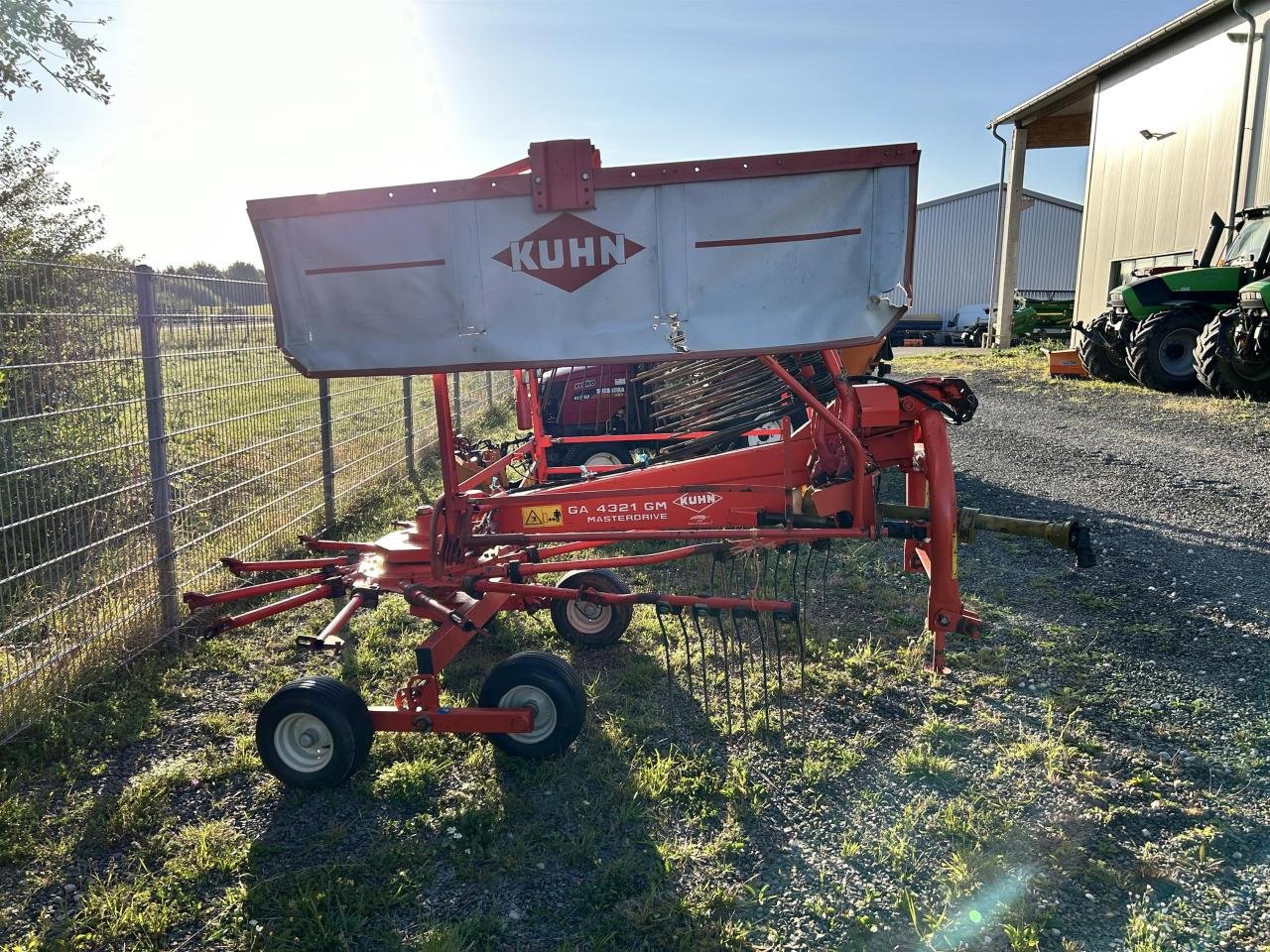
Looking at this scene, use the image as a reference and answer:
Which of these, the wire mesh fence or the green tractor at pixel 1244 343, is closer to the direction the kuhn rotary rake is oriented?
the green tractor

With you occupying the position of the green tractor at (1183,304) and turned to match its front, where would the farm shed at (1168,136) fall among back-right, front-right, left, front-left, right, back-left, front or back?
back-right

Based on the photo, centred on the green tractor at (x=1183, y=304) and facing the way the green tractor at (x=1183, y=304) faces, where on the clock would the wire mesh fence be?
The wire mesh fence is roughly at 11 o'clock from the green tractor.

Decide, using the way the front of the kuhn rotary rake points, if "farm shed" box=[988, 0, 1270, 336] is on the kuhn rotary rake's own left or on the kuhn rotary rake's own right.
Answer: on the kuhn rotary rake's own left

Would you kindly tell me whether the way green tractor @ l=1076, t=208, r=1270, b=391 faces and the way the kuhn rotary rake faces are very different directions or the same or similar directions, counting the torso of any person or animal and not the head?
very different directions

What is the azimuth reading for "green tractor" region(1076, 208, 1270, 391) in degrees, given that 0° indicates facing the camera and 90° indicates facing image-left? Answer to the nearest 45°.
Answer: approximately 45°

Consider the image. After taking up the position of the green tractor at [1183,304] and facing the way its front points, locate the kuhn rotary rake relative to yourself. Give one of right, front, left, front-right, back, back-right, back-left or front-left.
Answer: front-left

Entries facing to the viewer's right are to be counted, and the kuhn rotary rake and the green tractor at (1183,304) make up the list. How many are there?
1

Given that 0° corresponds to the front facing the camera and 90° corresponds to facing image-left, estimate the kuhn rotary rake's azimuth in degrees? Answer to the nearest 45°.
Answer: approximately 270°

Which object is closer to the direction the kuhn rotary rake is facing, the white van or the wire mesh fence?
the white van

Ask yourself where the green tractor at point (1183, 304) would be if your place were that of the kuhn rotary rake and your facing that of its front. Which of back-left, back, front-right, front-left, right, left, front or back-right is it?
front-left
